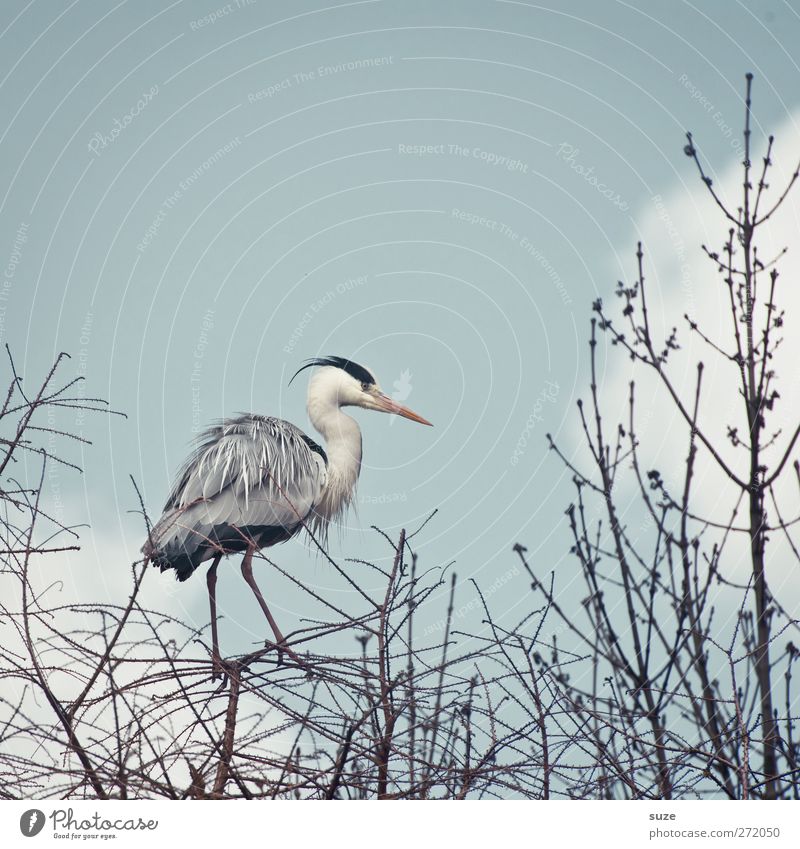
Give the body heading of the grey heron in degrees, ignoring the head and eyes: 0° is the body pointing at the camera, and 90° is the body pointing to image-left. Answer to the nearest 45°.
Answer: approximately 270°
